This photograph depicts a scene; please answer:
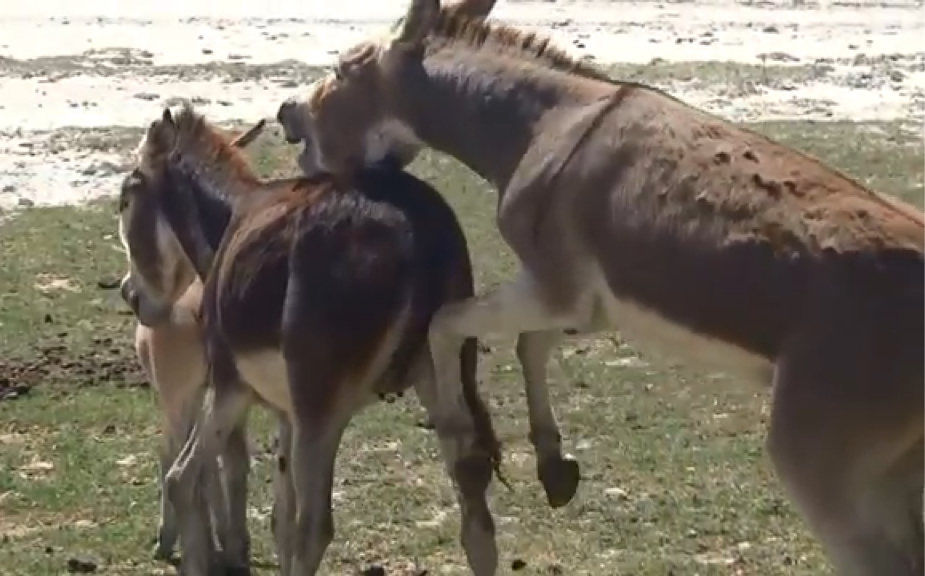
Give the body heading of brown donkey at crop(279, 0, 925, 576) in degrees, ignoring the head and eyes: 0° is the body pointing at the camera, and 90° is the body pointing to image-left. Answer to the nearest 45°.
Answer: approximately 90°

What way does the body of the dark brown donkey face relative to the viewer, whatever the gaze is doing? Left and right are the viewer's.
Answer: facing away from the viewer and to the left of the viewer
